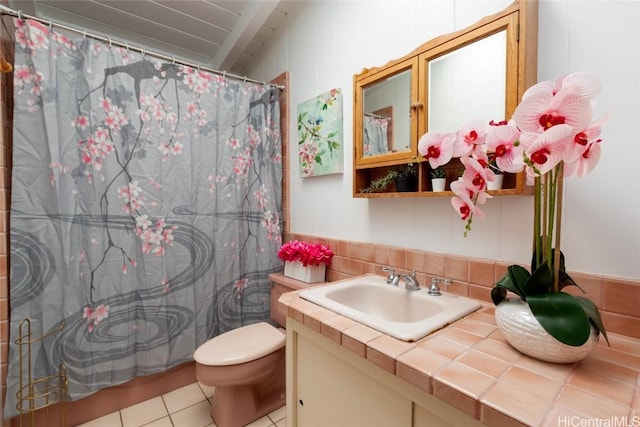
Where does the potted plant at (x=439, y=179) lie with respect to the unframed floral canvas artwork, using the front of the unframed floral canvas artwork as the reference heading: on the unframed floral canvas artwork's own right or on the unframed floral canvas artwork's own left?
on the unframed floral canvas artwork's own left

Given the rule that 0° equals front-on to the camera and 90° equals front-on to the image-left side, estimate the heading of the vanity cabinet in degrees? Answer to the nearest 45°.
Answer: approximately 45°

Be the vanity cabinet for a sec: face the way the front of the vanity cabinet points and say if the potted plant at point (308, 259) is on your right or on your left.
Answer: on your right

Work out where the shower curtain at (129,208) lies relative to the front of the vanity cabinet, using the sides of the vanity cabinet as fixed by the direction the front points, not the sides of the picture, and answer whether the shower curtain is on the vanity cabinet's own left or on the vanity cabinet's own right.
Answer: on the vanity cabinet's own right

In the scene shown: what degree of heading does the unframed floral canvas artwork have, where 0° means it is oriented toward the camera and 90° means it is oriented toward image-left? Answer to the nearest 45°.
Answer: approximately 45°

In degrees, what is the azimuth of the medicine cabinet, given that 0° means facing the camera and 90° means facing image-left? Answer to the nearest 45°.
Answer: approximately 45°

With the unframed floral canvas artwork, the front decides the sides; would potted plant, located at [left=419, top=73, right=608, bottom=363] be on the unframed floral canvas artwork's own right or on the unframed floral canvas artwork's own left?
on the unframed floral canvas artwork's own left
